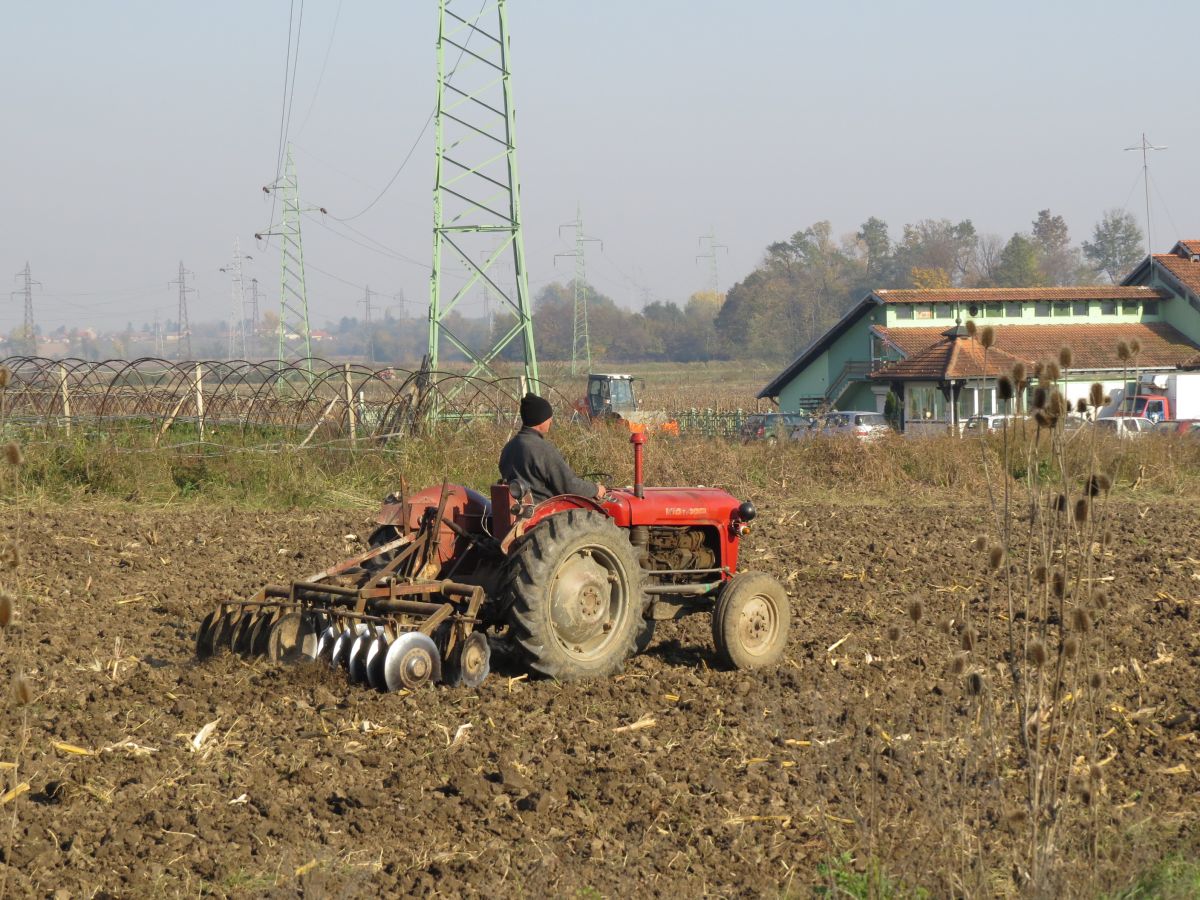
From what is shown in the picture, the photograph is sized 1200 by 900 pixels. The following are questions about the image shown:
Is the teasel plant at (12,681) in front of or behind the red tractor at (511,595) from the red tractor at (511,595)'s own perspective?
behind

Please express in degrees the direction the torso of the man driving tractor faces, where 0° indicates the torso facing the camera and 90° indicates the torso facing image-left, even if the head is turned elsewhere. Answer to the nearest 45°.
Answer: approximately 225°

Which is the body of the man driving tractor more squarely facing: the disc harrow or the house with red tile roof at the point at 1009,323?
the house with red tile roof

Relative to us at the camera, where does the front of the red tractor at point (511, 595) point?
facing away from the viewer and to the right of the viewer

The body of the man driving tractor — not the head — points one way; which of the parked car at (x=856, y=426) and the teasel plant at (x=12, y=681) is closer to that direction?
the parked car

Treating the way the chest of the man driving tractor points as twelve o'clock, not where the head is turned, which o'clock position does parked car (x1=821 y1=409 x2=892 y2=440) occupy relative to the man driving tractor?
The parked car is roughly at 11 o'clock from the man driving tractor.

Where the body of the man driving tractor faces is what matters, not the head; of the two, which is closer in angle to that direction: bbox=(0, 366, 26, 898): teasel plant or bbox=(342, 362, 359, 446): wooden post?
the wooden post

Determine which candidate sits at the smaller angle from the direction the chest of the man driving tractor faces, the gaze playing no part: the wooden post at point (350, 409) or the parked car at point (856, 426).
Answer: the parked car

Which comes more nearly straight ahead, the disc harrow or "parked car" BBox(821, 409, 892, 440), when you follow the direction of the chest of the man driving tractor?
the parked car
